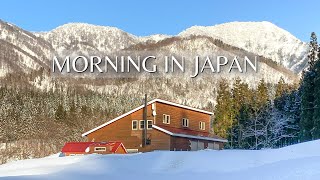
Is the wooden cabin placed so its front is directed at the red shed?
no

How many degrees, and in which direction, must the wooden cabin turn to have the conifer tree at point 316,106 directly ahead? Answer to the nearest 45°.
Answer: approximately 45° to its left

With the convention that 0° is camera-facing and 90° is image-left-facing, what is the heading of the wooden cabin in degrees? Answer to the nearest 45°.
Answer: approximately 315°
